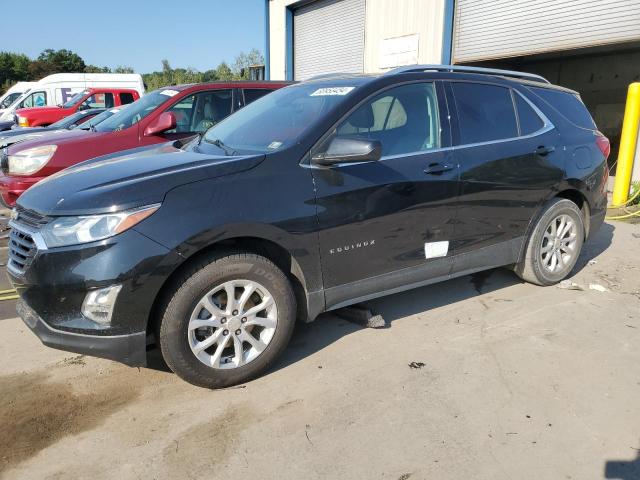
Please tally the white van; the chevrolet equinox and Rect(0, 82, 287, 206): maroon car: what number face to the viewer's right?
0

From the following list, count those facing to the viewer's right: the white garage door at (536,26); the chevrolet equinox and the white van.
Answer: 0

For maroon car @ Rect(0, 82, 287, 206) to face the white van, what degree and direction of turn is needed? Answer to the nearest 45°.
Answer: approximately 135° to its right

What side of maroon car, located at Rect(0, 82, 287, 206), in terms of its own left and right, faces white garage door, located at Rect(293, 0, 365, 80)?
back

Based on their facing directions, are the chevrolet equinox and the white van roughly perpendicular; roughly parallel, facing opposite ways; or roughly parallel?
roughly parallel

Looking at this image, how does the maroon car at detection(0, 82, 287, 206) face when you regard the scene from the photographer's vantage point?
facing the viewer and to the left of the viewer

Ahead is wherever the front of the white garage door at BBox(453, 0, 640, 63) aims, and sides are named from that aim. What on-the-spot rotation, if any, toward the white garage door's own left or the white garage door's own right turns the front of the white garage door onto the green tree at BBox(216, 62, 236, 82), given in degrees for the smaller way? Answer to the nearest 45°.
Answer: approximately 90° to the white garage door's own right

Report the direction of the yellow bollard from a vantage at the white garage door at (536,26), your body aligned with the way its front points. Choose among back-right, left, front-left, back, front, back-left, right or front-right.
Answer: left

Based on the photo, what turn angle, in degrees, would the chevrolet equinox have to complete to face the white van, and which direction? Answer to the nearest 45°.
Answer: approximately 90° to its right

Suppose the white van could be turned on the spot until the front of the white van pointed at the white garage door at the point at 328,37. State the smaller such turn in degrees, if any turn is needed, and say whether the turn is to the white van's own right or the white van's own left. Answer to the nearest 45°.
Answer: approximately 135° to the white van's own left

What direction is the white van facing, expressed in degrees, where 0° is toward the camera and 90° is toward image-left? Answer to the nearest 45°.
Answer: approximately 90°

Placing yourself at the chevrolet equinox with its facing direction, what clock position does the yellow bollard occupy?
The yellow bollard is roughly at 6 o'clock from the chevrolet equinox.

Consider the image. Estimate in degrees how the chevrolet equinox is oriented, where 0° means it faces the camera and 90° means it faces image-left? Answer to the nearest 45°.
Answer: approximately 45°

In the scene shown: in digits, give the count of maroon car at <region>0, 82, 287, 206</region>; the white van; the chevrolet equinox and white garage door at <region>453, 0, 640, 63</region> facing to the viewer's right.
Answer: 0
